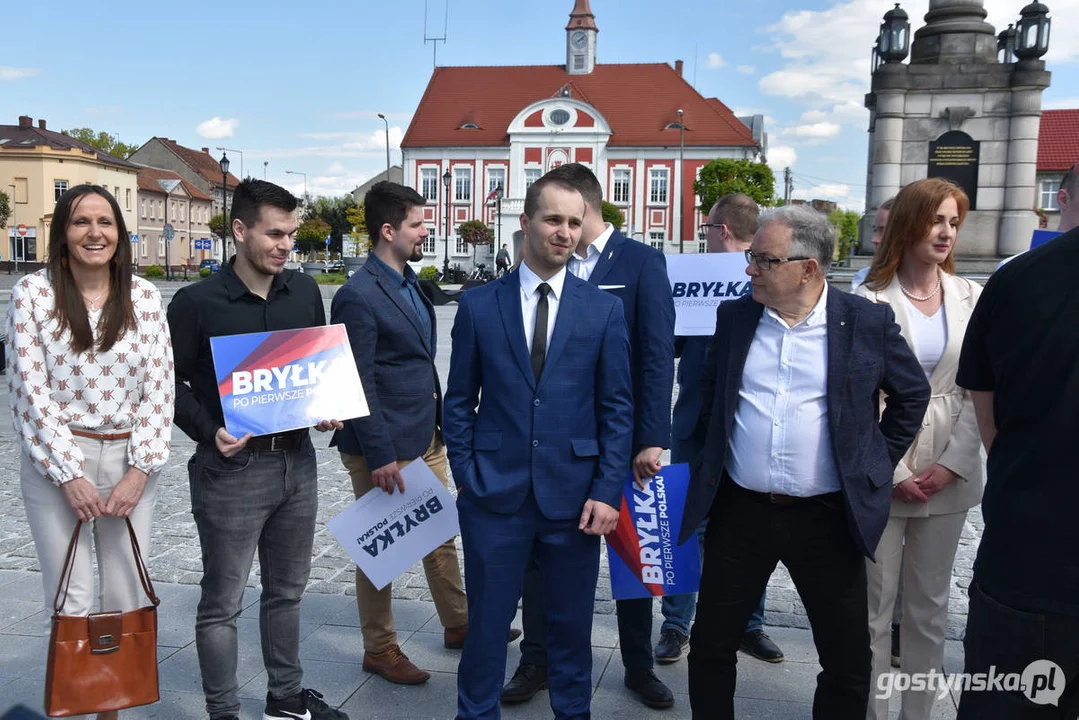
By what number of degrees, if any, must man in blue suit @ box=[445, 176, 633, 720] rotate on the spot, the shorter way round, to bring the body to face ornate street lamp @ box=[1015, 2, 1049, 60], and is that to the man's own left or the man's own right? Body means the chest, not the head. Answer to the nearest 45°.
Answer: approximately 135° to the man's own left

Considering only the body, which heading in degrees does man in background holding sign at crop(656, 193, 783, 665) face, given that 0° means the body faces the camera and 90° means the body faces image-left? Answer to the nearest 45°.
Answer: approximately 0°

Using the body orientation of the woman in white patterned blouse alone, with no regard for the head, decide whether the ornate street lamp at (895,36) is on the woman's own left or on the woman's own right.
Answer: on the woman's own left

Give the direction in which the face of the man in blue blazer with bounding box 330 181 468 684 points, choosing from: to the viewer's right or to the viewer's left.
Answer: to the viewer's right

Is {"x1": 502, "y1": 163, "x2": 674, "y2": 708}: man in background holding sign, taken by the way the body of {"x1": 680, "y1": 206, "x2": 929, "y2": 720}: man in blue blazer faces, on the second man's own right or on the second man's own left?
on the second man's own right

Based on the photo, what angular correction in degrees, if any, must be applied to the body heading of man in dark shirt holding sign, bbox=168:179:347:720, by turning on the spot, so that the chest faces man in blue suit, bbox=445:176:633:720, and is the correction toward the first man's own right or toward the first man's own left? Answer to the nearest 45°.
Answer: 0° — they already face them

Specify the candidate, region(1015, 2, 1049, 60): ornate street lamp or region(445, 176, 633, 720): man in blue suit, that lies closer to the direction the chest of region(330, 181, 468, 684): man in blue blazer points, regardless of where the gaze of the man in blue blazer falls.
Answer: the man in blue suit
